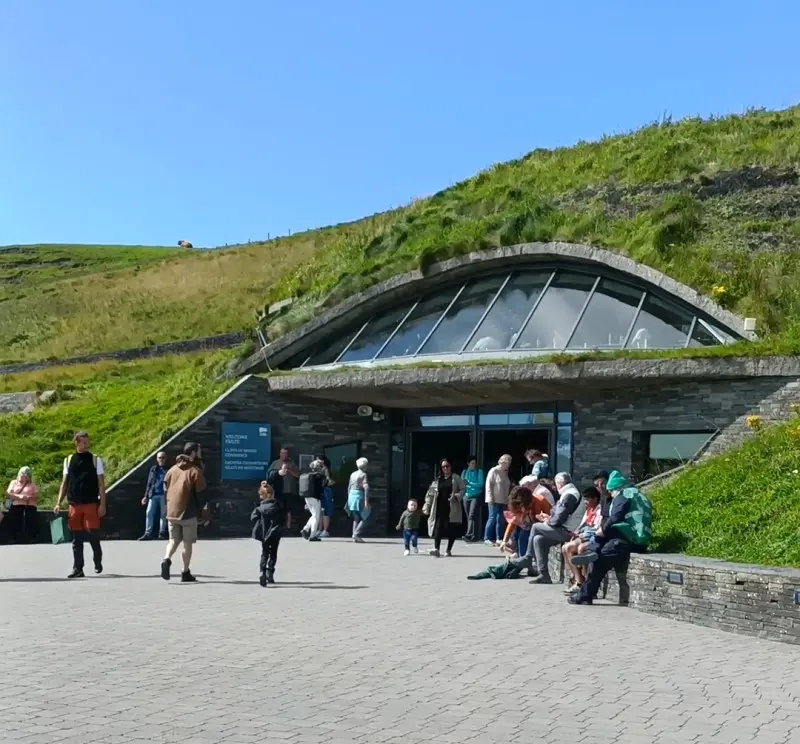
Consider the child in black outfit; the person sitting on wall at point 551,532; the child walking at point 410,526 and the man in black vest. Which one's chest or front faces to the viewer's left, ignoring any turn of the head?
the person sitting on wall

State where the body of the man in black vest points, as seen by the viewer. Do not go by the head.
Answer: toward the camera

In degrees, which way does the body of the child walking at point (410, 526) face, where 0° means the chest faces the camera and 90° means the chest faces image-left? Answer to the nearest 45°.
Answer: approximately 0°

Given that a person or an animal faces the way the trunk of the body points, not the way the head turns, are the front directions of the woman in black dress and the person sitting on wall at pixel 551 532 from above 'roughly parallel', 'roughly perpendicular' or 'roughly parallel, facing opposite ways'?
roughly perpendicular

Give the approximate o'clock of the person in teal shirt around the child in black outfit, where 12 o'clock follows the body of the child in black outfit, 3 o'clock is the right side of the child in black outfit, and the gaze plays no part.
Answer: The person in teal shirt is roughly at 1 o'clock from the child in black outfit.

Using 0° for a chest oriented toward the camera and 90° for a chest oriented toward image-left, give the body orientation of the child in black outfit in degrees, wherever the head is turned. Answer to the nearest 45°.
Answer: approximately 180°

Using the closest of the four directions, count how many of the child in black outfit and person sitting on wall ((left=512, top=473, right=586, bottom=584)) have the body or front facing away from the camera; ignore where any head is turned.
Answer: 1

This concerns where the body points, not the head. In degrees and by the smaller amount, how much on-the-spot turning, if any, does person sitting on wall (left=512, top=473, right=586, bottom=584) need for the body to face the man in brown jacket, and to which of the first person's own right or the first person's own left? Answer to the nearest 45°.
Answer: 0° — they already face them

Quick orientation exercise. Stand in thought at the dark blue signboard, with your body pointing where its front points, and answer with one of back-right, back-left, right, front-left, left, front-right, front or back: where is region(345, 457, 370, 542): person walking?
front-left

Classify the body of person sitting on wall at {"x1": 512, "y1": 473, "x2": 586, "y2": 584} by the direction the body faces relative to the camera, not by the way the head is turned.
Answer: to the viewer's left

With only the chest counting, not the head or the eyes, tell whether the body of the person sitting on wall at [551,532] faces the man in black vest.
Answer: yes

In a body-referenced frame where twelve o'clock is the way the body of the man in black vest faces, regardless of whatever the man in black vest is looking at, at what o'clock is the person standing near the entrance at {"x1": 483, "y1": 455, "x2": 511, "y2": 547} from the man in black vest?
The person standing near the entrance is roughly at 8 o'clock from the man in black vest.

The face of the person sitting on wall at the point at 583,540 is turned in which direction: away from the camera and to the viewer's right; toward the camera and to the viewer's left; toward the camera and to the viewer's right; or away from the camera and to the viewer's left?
toward the camera and to the viewer's left

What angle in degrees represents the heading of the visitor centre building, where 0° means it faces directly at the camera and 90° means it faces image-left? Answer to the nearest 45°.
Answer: approximately 0°

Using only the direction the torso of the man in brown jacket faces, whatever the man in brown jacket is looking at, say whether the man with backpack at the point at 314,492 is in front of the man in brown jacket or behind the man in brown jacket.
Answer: in front

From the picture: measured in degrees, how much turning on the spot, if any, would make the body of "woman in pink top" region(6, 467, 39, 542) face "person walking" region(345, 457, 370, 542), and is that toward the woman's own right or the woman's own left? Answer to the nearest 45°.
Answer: approximately 90° to the woman's own left

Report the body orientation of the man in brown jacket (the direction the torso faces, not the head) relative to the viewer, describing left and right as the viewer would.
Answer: facing away from the viewer and to the right of the viewer

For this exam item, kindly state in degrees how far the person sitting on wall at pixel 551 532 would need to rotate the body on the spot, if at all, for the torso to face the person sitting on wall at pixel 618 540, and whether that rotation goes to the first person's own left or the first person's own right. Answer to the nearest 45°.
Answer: approximately 90° to the first person's own left

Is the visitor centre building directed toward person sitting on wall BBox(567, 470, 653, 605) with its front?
yes

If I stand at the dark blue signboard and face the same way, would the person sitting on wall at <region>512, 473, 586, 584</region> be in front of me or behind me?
in front

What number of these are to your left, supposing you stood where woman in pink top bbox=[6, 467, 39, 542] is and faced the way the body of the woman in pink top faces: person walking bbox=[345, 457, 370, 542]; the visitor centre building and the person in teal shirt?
3

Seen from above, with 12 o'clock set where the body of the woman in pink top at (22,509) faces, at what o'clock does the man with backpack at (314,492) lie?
The man with backpack is roughly at 9 o'clock from the woman in pink top.

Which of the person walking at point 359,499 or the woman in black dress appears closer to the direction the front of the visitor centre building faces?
the woman in black dress

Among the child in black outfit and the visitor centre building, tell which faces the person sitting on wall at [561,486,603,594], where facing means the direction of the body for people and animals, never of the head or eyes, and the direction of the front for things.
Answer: the visitor centre building
